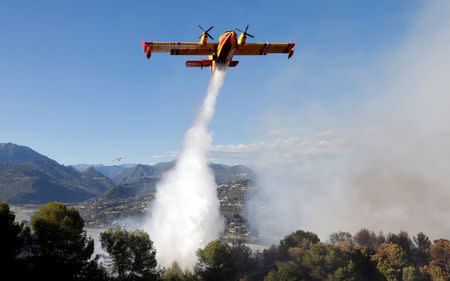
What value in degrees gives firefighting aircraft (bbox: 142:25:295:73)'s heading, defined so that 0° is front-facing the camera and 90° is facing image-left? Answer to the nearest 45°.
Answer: approximately 0°
